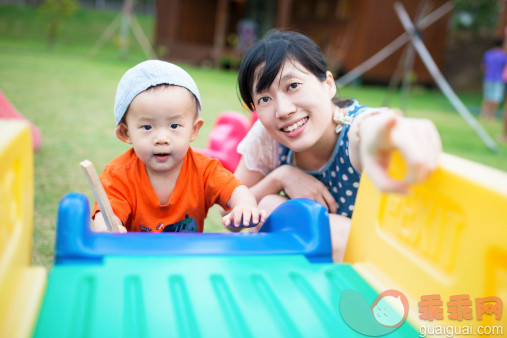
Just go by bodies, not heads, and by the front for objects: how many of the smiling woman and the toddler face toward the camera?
2

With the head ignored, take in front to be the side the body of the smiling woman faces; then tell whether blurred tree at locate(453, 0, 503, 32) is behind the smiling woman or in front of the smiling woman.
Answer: behind

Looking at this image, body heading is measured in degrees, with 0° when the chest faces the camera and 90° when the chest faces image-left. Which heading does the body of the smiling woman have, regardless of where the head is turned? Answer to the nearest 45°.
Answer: approximately 0°

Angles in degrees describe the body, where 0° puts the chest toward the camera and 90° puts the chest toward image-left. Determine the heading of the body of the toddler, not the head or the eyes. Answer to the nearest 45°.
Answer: approximately 0°

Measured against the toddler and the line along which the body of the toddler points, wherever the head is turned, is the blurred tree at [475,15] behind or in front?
behind

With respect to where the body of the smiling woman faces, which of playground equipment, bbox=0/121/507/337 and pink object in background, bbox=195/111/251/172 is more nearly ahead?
the playground equipment
